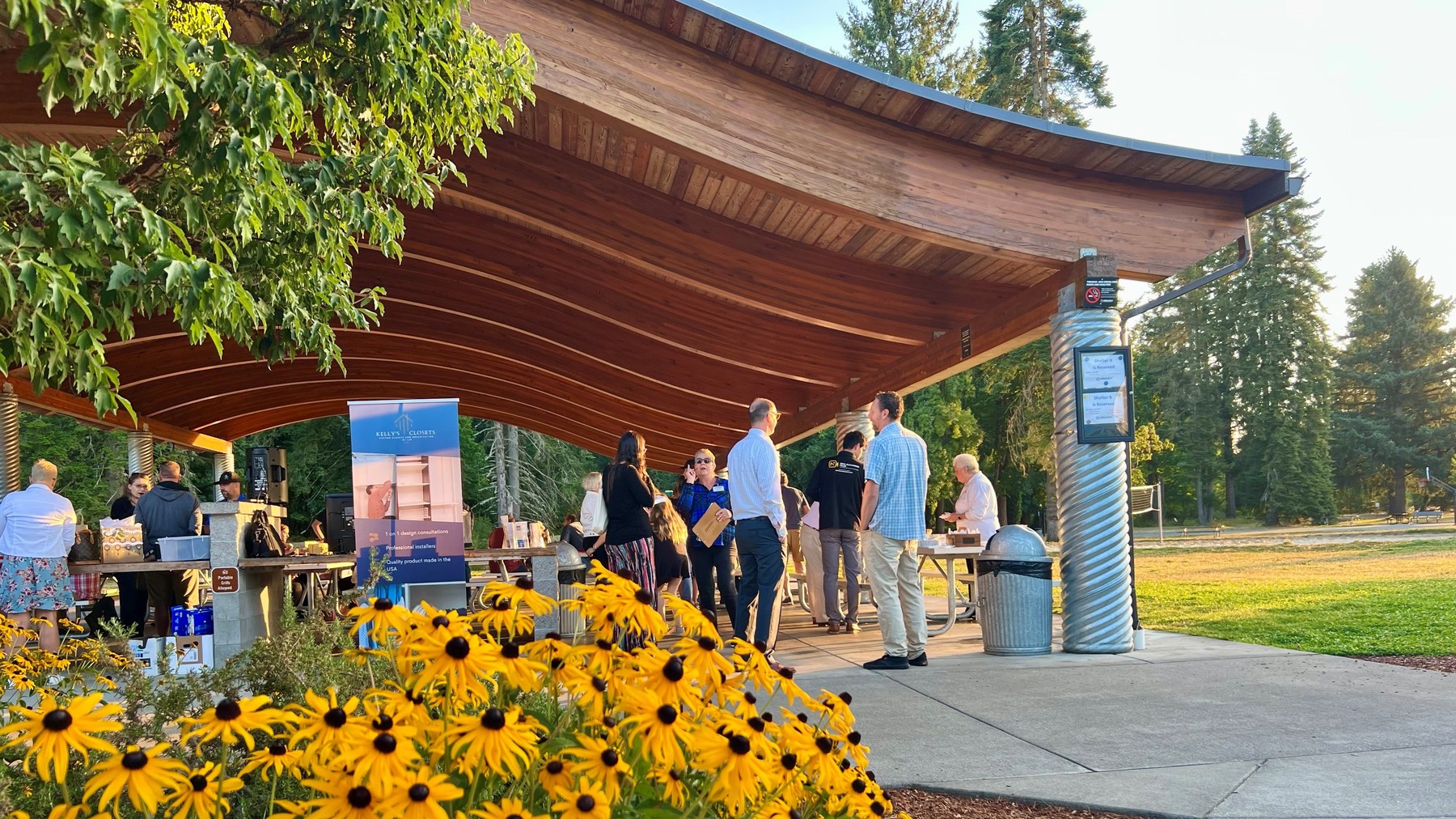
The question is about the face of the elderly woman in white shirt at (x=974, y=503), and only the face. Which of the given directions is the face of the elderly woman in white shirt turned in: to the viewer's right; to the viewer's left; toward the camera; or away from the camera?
to the viewer's left

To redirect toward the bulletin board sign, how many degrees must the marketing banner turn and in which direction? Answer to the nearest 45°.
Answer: approximately 45° to its left

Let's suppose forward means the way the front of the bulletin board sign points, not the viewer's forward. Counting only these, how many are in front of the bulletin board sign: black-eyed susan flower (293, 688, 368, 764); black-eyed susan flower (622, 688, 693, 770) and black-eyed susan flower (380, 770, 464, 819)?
3

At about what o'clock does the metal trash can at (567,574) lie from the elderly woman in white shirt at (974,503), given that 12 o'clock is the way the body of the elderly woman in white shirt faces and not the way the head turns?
The metal trash can is roughly at 12 o'clock from the elderly woman in white shirt.

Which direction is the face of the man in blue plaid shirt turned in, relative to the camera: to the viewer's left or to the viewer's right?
to the viewer's left

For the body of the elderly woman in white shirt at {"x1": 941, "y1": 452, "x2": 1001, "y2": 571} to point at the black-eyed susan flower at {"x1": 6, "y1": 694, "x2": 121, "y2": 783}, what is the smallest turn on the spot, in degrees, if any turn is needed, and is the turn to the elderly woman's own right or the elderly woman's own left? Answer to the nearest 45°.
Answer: approximately 90° to the elderly woman's own left

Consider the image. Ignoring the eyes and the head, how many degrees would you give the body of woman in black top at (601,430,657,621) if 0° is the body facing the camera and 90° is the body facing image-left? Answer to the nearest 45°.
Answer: approximately 225°

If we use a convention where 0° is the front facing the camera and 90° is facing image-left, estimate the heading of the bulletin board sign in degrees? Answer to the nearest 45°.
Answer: approximately 0°
